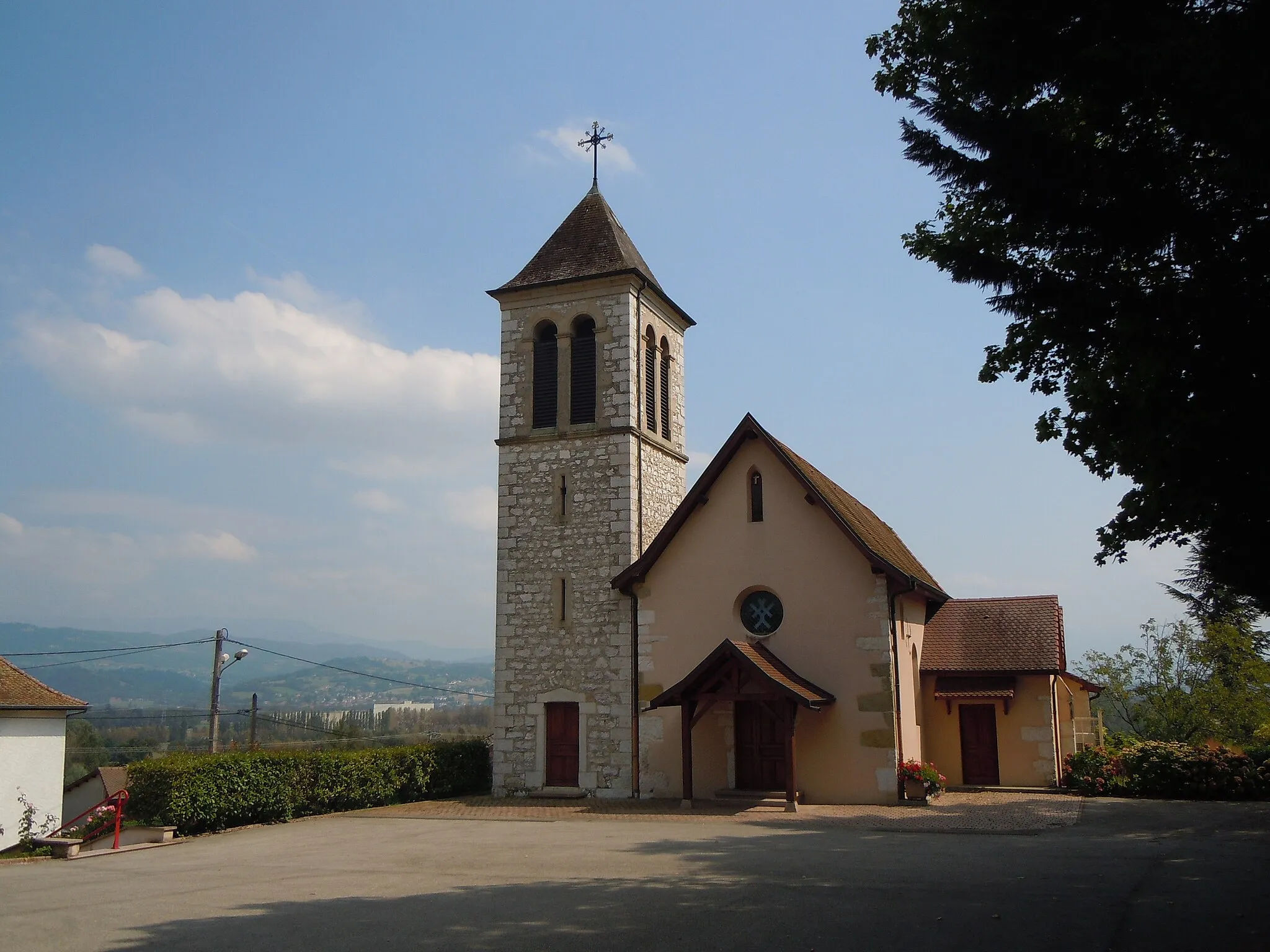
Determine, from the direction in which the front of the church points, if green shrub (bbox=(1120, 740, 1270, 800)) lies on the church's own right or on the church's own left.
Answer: on the church's own left

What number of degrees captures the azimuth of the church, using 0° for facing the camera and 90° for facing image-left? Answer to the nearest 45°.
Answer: approximately 0°

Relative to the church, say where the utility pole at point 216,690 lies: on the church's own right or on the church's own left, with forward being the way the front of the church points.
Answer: on the church's own right

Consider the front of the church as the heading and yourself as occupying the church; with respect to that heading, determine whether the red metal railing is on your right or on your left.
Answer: on your right

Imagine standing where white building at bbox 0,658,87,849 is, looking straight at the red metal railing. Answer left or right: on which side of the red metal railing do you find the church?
left

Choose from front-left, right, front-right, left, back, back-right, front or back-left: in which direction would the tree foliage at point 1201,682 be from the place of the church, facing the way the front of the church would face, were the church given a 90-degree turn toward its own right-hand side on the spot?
back-right

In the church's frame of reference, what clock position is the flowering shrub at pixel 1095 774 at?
The flowering shrub is roughly at 9 o'clock from the church.
